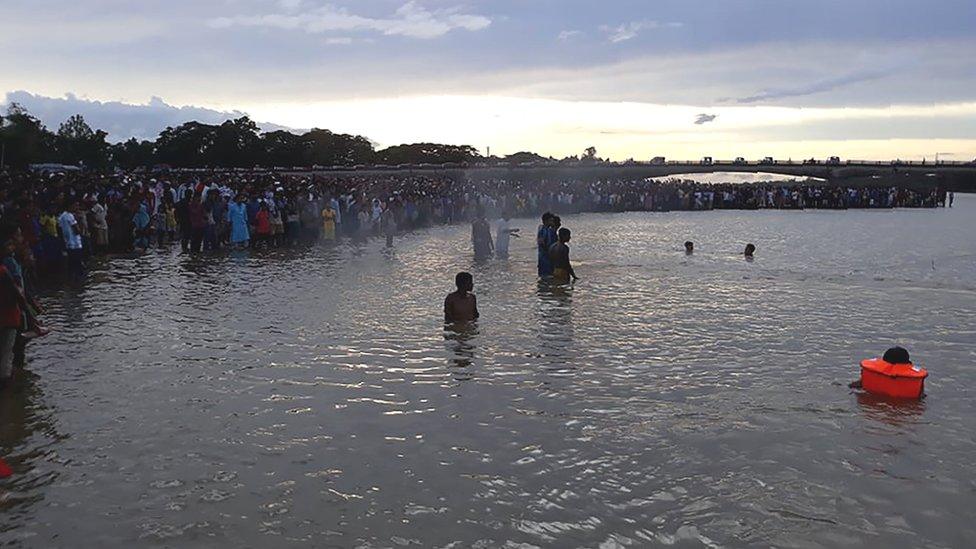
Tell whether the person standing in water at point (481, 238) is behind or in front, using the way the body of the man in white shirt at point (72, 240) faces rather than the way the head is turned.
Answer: in front

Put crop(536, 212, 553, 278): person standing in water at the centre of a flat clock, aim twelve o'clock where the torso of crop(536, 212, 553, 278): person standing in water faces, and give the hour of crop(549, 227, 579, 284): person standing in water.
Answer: crop(549, 227, 579, 284): person standing in water is roughly at 2 o'clock from crop(536, 212, 553, 278): person standing in water.

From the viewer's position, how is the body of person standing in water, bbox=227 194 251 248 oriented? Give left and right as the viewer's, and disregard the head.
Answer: facing the viewer and to the right of the viewer

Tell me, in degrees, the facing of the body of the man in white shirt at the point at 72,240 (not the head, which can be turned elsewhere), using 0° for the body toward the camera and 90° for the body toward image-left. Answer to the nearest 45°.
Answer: approximately 270°

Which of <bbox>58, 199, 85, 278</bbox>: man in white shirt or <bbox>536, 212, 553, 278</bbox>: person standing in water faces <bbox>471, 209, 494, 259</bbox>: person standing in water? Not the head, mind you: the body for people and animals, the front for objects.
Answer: the man in white shirt

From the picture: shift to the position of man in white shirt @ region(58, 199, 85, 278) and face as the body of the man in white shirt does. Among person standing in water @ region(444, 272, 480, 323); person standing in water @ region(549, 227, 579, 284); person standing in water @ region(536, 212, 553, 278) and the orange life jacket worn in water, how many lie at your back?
0

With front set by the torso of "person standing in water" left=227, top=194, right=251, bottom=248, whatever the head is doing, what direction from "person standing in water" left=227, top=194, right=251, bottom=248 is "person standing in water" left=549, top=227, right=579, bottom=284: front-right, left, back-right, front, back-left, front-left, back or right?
front

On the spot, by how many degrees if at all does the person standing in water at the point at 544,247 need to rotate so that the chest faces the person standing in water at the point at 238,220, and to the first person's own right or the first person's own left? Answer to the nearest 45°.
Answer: approximately 135° to the first person's own left

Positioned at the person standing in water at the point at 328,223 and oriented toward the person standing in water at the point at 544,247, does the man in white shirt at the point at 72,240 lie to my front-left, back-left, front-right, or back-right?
front-right

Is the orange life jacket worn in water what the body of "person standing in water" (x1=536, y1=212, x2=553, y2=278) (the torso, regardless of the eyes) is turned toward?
no

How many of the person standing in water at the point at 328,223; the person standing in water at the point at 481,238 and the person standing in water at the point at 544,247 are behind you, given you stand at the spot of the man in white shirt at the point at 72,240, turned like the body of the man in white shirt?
0

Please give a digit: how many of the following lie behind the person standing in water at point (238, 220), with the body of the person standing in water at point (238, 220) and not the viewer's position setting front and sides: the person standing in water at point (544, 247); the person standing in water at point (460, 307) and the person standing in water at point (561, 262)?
0

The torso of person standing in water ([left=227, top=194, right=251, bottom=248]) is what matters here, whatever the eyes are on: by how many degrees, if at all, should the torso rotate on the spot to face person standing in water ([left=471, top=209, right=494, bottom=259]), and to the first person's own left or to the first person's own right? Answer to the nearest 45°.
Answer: approximately 45° to the first person's own left

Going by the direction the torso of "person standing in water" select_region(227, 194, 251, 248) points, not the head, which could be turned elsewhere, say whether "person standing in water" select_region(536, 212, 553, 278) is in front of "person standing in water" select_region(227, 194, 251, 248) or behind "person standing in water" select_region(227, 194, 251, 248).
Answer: in front
